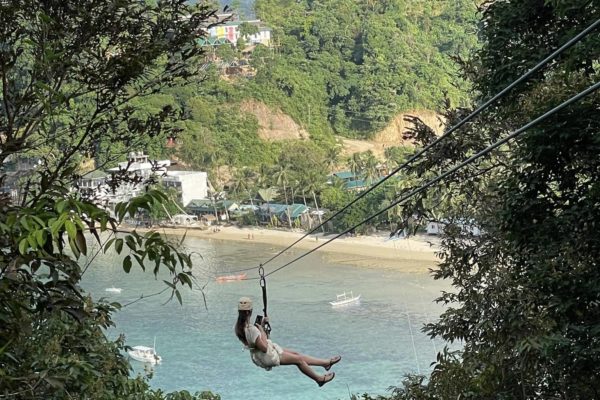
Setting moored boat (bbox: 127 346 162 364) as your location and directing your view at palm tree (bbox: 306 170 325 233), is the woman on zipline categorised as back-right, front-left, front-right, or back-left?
back-right

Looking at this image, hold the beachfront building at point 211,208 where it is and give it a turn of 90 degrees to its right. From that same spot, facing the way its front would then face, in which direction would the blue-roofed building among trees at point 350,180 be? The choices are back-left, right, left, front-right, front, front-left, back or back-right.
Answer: back

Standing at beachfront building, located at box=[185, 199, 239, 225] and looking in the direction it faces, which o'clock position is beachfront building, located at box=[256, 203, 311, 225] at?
beachfront building, located at box=[256, 203, 311, 225] is roughly at 10 o'clock from beachfront building, located at box=[185, 199, 239, 225].

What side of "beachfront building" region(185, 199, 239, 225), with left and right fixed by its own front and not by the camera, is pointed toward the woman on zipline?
front

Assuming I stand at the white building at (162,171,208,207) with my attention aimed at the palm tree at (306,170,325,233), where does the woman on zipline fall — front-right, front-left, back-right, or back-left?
front-right

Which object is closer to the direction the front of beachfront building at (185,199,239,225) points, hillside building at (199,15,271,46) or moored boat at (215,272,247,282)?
the moored boat

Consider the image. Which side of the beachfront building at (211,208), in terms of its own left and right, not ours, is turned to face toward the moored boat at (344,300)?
front

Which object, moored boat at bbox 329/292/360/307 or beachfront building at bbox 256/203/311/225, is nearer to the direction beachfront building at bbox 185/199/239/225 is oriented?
the moored boat

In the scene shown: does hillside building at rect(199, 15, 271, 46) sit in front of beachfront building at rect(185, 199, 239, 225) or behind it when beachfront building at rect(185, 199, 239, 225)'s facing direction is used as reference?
behind

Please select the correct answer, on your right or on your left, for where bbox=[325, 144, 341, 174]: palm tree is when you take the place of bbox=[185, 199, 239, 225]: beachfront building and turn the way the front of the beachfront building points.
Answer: on your left

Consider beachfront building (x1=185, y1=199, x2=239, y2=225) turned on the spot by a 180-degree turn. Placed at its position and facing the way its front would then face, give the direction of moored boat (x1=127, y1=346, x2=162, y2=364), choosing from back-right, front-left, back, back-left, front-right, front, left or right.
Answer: back

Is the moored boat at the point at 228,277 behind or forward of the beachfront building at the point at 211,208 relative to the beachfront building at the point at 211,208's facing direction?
forward

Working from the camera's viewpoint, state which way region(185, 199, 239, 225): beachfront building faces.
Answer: facing the viewer
